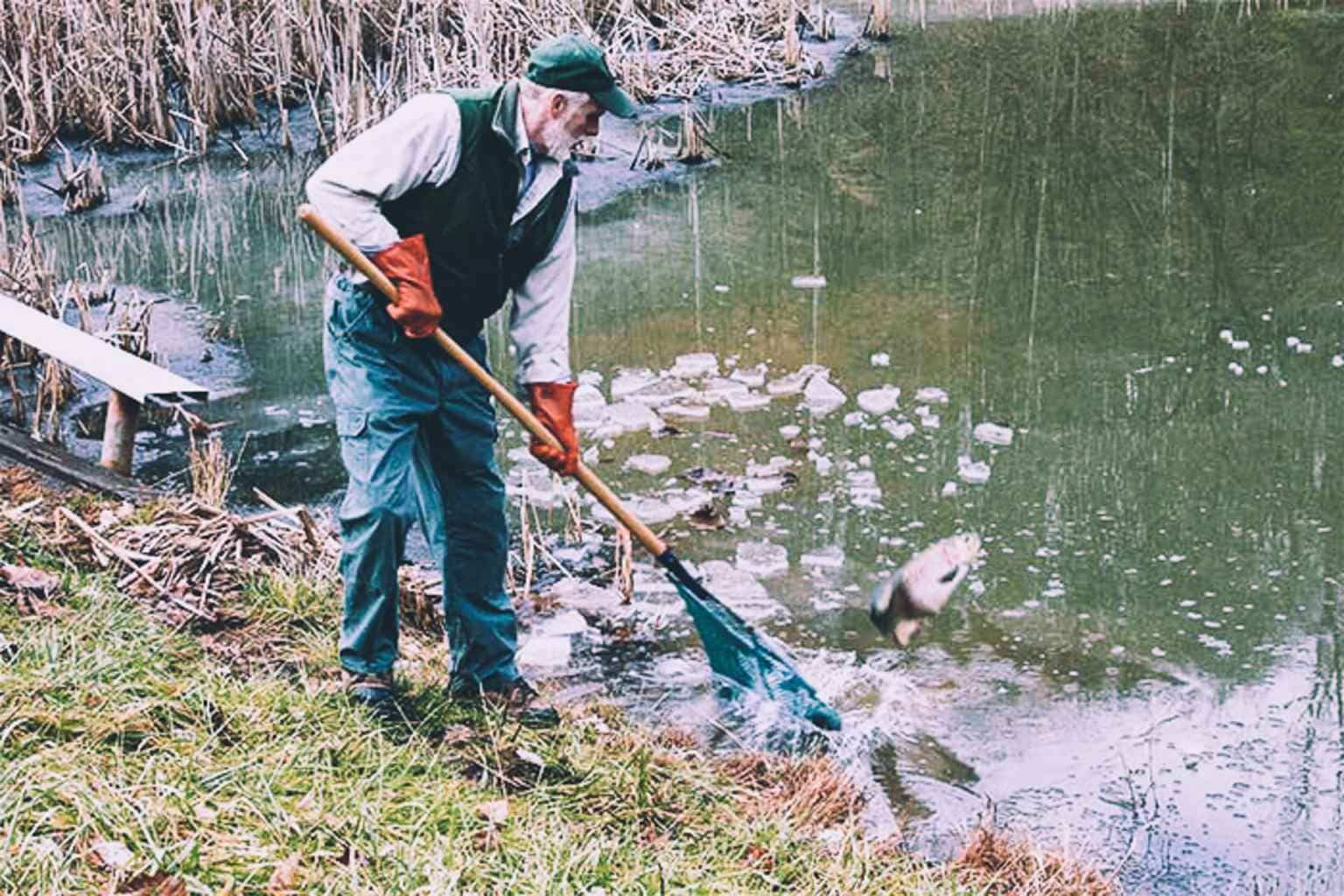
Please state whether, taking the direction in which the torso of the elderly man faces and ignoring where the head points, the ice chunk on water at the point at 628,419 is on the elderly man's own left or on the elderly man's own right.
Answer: on the elderly man's own left

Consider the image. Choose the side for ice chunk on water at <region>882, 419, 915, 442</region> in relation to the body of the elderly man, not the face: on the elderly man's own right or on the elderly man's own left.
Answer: on the elderly man's own left

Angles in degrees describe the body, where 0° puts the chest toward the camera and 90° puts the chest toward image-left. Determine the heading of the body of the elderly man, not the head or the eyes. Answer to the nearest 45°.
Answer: approximately 315°

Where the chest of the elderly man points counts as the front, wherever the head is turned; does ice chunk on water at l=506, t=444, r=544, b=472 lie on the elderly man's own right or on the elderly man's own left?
on the elderly man's own left

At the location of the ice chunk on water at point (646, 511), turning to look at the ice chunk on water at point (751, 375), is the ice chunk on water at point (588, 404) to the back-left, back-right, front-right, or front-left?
front-left

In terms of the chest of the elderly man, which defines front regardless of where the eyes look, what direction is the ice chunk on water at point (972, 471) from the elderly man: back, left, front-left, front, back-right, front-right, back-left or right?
left

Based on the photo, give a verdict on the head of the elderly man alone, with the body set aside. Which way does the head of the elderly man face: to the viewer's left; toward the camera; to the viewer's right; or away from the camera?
to the viewer's right

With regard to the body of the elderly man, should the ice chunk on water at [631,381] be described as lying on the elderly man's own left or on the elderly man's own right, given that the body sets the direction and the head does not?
on the elderly man's own left

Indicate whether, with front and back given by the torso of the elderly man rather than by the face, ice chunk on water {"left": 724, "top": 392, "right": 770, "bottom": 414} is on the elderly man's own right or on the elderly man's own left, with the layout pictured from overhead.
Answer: on the elderly man's own left

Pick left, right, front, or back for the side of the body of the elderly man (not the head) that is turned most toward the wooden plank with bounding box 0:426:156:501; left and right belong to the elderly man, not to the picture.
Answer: back

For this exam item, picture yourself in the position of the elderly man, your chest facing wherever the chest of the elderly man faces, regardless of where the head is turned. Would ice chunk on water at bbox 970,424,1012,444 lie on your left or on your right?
on your left
